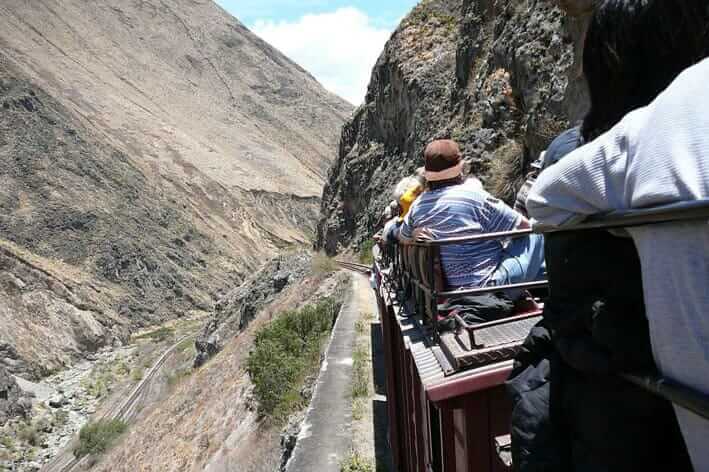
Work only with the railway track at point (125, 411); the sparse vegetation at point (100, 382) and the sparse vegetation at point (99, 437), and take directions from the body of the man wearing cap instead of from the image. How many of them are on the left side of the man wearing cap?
3

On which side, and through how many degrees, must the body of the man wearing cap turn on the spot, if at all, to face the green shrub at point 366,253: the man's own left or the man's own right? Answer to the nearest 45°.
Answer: approximately 45° to the man's own left

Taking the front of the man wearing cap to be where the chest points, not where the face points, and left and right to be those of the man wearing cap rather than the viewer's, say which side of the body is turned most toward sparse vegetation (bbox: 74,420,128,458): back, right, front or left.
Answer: left

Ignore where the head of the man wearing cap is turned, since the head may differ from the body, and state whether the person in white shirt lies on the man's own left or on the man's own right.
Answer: on the man's own right

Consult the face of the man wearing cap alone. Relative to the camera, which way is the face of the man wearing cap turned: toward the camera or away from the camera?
away from the camera

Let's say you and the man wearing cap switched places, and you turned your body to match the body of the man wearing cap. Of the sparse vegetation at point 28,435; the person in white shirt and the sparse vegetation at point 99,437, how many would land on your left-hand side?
2

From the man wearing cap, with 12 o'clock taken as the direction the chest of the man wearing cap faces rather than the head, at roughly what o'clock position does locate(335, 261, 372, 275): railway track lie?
The railway track is roughly at 10 o'clock from the man wearing cap.

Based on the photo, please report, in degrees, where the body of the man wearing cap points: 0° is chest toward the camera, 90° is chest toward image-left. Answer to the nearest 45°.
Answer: approximately 225°

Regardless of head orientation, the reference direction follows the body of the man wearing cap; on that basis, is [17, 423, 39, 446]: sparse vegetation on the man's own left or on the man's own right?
on the man's own left
